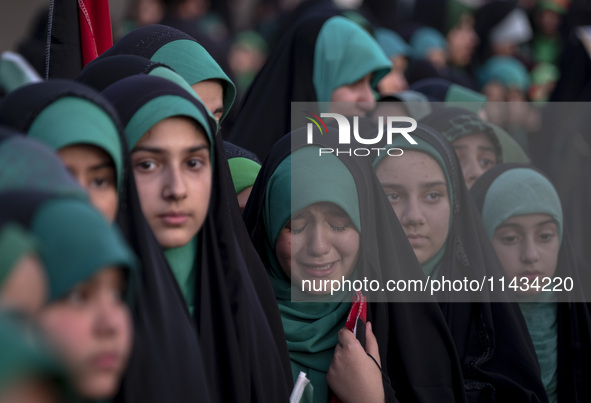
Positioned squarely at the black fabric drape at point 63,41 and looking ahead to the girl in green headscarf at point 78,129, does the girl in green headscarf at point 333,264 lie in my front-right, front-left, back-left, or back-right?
front-left

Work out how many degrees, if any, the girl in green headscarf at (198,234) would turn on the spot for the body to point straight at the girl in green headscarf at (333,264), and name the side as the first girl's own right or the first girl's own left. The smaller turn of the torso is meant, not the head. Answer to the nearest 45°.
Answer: approximately 135° to the first girl's own left

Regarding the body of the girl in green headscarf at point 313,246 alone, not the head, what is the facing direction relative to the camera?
toward the camera

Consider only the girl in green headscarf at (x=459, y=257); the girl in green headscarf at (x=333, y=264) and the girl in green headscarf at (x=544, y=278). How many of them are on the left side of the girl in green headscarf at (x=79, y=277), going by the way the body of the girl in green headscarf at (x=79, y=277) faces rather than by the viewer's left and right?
3

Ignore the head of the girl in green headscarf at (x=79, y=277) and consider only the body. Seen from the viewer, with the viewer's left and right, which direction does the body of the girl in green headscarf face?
facing the viewer and to the right of the viewer

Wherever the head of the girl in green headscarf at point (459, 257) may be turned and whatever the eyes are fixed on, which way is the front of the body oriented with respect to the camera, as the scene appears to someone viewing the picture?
toward the camera

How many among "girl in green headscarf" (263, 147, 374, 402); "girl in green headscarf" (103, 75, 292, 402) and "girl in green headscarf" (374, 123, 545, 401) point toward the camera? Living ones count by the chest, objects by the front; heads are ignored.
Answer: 3

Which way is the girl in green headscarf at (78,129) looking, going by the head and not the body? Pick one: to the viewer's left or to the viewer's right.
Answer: to the viewer's right

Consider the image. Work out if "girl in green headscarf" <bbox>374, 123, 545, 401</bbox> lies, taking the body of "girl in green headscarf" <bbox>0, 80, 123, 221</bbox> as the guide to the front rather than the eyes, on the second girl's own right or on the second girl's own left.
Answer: on the second girl's own left

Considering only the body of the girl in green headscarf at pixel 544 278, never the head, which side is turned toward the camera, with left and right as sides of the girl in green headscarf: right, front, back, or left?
front

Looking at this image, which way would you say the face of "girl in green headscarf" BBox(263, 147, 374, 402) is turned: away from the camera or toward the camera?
toward the camera

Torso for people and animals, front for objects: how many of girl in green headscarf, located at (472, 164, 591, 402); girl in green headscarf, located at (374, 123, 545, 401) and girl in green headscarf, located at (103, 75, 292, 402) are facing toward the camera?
3

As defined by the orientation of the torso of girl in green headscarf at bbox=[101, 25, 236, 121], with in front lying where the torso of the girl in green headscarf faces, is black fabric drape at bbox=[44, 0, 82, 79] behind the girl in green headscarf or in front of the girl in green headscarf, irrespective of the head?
behind
